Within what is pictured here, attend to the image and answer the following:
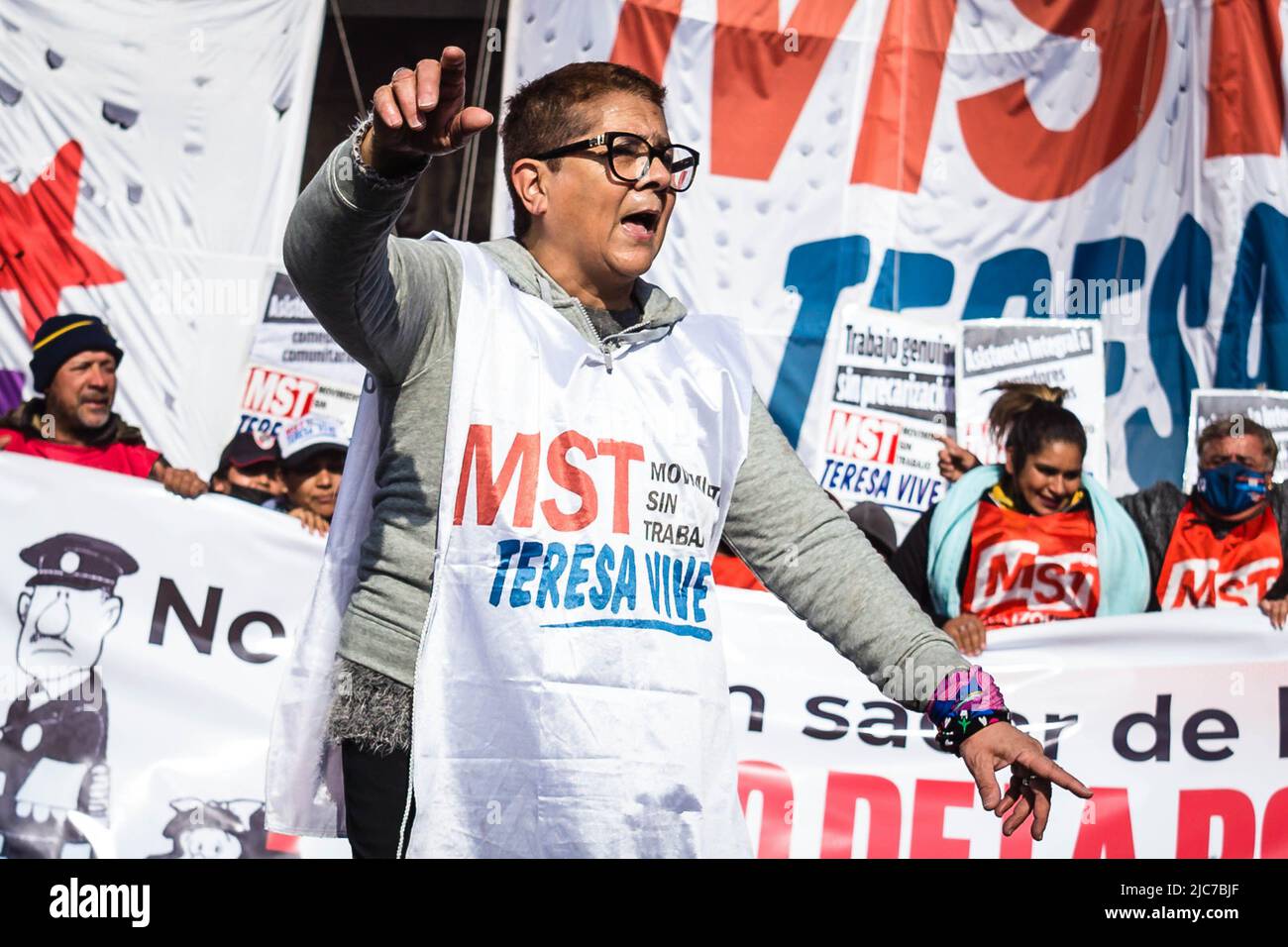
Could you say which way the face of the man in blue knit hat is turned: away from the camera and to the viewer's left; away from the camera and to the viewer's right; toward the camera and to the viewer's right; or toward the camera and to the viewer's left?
toward the camera and to the viewer's right

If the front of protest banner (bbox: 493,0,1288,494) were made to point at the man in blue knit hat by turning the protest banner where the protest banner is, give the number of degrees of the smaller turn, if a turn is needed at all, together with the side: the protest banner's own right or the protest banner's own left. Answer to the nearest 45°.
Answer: approximately 45° to the protest banner's own right

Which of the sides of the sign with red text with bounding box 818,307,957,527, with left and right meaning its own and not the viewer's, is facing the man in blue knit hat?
right

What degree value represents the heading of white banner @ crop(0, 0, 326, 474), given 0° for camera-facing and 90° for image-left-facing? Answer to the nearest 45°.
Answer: approximately 0°

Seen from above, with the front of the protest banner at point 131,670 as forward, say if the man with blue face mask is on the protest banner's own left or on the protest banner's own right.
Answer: on the protest banner's own left

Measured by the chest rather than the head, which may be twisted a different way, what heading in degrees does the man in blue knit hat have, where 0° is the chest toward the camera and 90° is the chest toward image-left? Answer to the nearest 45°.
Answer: approximately 315°

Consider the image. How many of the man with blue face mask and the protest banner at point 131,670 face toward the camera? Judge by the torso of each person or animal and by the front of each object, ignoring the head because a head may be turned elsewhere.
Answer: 2

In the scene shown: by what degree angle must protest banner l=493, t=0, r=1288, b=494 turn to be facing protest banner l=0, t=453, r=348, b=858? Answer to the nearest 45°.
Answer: approximately 45° to its right

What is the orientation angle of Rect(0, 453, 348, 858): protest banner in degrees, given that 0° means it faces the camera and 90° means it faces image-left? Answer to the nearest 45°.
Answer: approximately 0°

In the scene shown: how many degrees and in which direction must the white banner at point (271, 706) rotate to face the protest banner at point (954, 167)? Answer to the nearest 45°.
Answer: approximately 135° to its left
